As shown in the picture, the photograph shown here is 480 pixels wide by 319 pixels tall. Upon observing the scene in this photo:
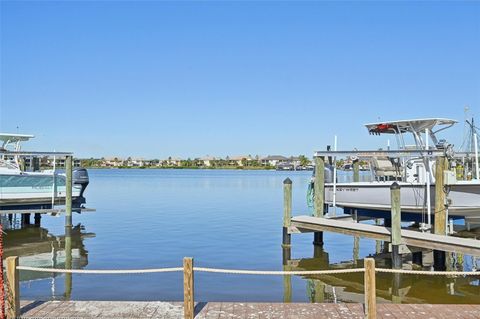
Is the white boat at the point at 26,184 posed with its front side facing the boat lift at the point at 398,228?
no

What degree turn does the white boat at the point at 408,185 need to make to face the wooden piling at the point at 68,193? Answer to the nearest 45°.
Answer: approximately 180°

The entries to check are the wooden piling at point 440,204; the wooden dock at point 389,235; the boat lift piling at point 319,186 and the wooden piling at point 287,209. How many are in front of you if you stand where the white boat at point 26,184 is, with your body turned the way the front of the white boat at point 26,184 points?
0

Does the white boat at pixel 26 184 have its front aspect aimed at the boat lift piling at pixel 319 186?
no

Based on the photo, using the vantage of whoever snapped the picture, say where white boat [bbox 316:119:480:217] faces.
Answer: facing to the right of the viewer

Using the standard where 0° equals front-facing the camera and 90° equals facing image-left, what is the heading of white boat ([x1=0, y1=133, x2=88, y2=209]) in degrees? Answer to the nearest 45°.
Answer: approximately 90°

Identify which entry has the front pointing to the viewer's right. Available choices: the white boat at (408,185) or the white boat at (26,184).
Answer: the white boat at (408,185)

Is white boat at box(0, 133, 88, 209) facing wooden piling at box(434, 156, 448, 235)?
no

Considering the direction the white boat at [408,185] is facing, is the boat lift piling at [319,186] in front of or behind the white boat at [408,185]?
behind

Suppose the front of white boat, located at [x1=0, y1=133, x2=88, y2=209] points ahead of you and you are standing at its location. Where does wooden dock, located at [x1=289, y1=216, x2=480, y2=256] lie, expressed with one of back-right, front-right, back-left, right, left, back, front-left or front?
back-left

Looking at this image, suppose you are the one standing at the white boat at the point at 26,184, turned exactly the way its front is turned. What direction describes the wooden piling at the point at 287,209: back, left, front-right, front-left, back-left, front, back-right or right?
back-left

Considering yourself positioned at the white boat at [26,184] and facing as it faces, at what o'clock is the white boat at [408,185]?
the white boat at [408,185] is roughly at 7 o'clock from the white boat at [26,184].
